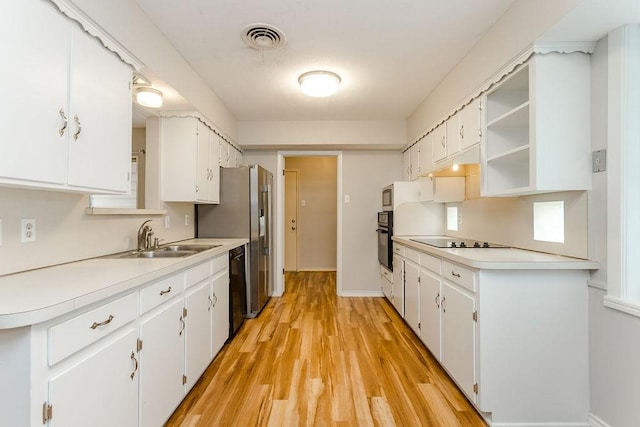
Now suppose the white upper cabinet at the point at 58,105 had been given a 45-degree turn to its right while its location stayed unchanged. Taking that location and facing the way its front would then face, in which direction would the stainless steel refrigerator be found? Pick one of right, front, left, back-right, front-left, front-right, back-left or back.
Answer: back-left

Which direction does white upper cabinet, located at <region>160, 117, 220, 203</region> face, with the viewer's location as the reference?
facing to the right of the viewer

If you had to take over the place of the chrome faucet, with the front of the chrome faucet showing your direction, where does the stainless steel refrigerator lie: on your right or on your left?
on your left

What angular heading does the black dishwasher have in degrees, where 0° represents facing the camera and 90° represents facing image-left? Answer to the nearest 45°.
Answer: approximately 270°

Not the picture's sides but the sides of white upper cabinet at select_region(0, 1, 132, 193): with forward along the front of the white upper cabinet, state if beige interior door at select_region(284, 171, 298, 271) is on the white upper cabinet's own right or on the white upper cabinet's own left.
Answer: on the white upper cabinet's own left

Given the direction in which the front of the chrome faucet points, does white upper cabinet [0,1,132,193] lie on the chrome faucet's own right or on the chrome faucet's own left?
on the chrome faucet's own right

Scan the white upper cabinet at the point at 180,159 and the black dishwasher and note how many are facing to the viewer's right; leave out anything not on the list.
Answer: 2

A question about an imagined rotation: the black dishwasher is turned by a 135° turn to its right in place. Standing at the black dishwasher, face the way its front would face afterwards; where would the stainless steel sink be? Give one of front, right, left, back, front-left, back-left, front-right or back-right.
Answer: front

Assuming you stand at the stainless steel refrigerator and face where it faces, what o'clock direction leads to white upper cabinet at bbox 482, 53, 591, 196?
The white upper cabinet is roughly at 2 o'clock from the stainless steel refrigerator.

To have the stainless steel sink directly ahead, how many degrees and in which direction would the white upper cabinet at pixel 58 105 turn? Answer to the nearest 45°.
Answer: approximately 90° to its left

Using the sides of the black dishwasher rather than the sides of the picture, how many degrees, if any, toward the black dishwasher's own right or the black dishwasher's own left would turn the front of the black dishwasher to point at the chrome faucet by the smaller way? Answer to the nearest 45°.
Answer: approximately 135° to the black dishwasher's own right

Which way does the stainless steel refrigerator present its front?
to the viewer's right

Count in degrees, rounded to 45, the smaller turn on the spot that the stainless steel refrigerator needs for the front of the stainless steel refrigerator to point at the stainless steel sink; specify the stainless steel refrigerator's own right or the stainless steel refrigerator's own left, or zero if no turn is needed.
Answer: approximately 135° to the stainless steel refrigerator's own right
